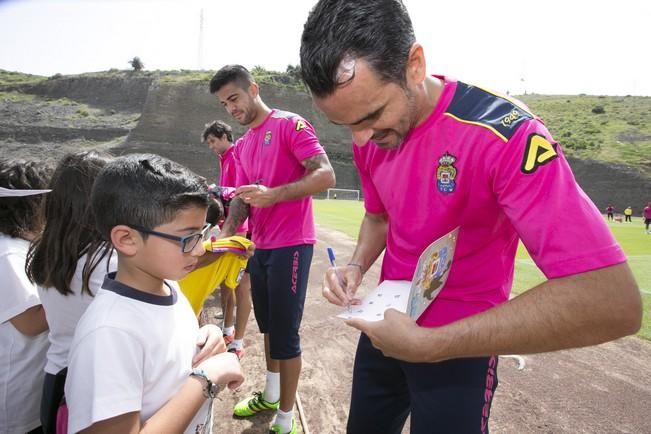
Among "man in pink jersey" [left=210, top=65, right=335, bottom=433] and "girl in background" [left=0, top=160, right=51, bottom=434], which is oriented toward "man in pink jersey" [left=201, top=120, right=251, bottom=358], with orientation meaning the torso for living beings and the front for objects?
the girl in background

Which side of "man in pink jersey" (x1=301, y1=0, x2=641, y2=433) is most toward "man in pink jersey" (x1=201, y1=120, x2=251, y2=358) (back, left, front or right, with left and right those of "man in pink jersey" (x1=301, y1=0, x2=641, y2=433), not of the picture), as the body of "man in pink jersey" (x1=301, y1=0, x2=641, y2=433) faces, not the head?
right

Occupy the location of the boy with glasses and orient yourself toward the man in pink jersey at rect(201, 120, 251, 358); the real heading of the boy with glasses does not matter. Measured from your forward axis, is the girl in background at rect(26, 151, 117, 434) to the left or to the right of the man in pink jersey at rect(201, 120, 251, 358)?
left

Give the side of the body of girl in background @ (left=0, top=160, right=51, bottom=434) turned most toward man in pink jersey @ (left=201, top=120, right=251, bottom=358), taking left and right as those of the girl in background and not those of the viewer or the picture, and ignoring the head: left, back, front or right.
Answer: front

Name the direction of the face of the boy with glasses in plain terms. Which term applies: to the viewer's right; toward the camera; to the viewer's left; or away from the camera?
to the viewer's right

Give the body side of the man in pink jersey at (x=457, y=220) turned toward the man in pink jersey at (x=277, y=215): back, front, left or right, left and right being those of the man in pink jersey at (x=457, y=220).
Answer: right

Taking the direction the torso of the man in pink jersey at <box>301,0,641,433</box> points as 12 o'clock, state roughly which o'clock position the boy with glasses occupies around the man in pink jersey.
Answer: The boy with glasses is roughly at 1 o'clock from the man in pink jersey.

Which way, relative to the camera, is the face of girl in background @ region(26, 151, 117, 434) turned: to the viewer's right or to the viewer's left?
to the viewer's right

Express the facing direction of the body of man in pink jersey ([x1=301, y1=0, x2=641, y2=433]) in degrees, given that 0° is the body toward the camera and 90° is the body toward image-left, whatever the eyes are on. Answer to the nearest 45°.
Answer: approximately 45°

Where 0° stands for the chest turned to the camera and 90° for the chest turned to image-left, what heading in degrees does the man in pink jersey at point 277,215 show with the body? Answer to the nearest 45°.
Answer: approximately 45°

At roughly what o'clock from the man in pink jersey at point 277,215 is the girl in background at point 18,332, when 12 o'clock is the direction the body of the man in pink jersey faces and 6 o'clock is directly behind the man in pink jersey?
The girl in background is roughly at 12 o'clock from the man in pink jersey.

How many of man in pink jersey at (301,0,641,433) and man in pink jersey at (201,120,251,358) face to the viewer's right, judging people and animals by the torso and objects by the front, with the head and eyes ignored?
0
